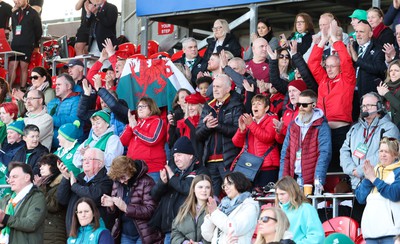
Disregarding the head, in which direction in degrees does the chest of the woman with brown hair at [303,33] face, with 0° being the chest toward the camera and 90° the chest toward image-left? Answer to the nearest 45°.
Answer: approximately 45°

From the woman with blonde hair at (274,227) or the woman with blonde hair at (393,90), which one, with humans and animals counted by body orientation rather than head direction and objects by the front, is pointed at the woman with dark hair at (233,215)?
the woman with blonde hair at (393,90)

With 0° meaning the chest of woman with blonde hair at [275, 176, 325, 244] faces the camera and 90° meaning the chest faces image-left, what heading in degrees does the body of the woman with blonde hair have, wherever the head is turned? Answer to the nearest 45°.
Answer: approximately 45°

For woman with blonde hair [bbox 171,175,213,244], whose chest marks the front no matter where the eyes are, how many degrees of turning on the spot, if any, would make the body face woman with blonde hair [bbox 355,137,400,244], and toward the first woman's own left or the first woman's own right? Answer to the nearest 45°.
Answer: approximately 45° to the first woman's own left

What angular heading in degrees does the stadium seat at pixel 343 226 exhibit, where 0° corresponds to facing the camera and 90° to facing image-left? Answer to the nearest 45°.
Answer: approximately 45°

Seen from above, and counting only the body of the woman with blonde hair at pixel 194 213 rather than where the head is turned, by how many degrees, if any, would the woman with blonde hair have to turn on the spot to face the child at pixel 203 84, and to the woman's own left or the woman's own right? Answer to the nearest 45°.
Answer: approximately 135° to the woman's own left

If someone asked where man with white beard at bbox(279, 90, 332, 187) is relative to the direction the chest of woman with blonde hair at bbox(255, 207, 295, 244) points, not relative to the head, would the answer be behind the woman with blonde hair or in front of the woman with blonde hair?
behind
